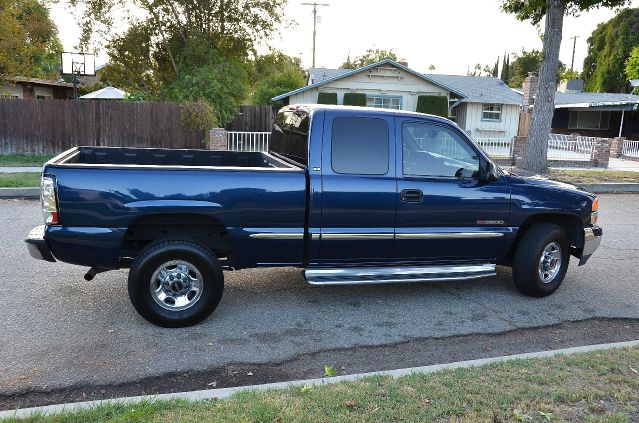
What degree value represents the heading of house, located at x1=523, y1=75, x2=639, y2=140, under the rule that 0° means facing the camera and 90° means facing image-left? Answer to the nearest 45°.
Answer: approximately 0°

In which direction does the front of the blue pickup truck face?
to the viewer's right

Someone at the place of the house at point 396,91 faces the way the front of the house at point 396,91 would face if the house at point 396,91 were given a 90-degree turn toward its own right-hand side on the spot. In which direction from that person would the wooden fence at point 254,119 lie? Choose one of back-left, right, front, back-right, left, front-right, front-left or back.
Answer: front

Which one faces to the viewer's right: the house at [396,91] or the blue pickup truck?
the blue pickup truck

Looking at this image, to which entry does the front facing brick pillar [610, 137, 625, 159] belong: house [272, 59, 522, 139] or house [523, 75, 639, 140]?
house [523, 75, 639, 140]

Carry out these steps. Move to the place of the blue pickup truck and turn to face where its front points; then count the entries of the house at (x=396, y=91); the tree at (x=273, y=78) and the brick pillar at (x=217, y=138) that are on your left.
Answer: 3

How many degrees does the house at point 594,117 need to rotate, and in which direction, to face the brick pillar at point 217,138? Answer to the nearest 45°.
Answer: approximately 45° to its right

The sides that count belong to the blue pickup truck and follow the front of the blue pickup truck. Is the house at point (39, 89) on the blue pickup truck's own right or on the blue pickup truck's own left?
on the blue pickup truck's own left

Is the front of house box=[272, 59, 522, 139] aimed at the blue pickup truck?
yes

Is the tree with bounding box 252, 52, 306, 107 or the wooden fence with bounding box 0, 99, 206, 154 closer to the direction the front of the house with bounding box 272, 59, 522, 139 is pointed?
the wooden fence

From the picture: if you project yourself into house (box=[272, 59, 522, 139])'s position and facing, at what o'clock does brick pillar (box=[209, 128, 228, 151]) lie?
The brick pillar is roughly at 1 o'clock from the house.

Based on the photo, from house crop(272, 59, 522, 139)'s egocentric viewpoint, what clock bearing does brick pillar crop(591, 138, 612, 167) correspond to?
The brick pillar is roughly at 10 o'clock from the house.

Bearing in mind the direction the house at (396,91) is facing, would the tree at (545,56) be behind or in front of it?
in front

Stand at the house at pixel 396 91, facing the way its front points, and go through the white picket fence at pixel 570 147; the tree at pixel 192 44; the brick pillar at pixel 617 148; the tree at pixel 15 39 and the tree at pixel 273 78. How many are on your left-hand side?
2

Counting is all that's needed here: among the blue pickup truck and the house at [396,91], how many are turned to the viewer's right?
1

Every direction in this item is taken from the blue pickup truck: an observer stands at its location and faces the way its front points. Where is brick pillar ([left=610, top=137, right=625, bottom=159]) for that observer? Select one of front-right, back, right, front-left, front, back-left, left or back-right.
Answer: front-left

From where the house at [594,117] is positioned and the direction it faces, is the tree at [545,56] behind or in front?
in front
